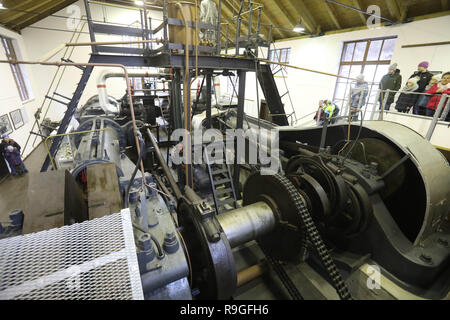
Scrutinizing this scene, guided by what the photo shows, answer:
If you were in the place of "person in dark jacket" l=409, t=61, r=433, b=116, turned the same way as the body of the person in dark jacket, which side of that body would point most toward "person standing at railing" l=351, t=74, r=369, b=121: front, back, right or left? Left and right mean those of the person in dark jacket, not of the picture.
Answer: right

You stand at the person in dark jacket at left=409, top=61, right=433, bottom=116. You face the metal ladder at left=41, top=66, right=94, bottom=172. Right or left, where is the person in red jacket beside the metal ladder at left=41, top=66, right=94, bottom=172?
left

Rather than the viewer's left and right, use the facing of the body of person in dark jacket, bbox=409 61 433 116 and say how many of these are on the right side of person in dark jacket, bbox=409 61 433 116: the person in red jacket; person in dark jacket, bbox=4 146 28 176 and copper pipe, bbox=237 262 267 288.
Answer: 0

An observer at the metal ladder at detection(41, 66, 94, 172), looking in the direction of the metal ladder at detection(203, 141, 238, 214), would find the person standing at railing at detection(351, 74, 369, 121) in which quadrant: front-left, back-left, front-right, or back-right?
front-left

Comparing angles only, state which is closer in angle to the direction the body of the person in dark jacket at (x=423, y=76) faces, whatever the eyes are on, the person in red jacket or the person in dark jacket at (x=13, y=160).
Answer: the person in dark jacket

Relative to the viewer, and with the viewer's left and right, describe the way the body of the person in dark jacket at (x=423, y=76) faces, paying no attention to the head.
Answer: facing the viewer and to the left of the viewer

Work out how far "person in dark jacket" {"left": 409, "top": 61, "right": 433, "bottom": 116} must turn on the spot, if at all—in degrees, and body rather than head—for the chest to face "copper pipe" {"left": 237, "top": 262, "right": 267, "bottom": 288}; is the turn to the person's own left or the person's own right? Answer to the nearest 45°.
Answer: approximately 45° to the person's own left

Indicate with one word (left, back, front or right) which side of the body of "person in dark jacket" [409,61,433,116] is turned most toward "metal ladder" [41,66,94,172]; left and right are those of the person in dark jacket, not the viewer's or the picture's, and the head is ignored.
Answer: front

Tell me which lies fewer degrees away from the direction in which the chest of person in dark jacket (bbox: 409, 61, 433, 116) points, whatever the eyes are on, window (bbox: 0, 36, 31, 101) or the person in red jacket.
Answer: the window

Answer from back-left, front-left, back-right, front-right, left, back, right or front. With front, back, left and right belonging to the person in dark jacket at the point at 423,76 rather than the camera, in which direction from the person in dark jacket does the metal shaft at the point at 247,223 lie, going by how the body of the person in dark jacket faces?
front-left
